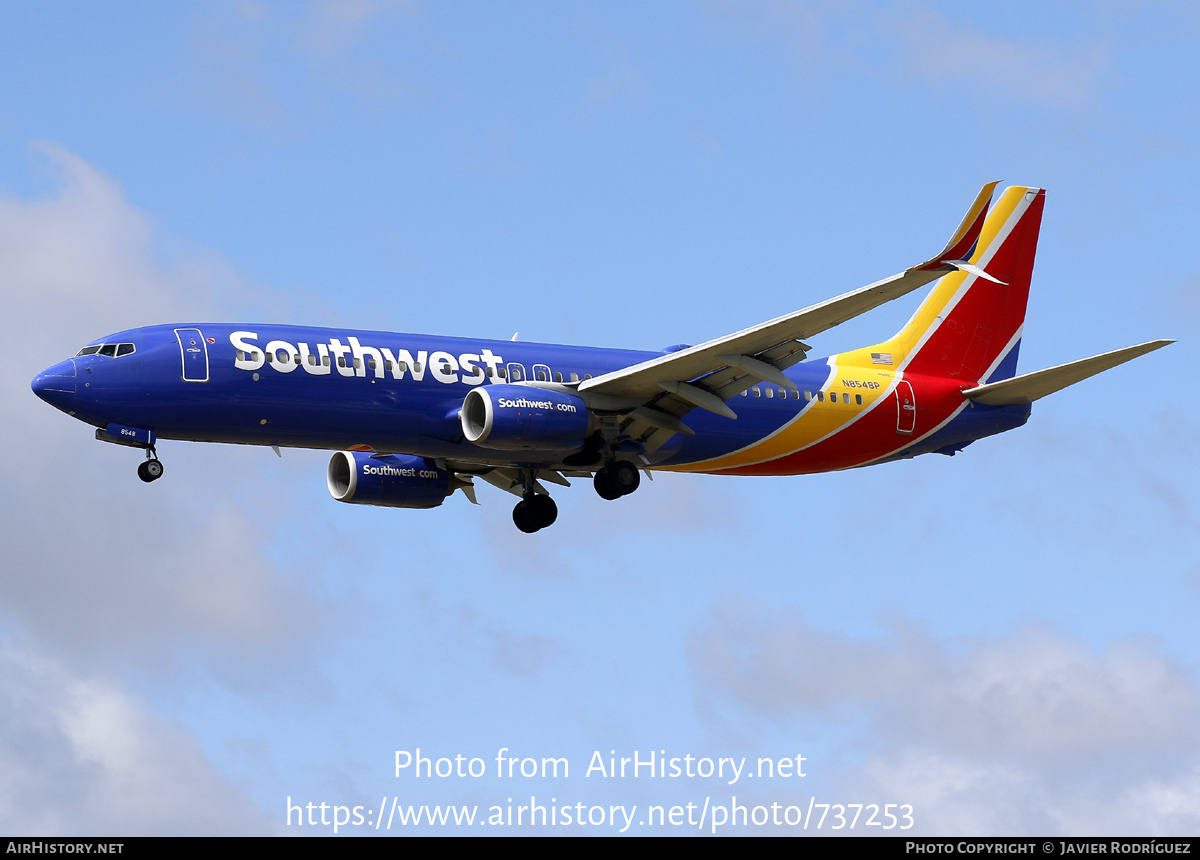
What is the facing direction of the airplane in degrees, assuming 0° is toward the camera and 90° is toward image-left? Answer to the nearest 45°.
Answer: approximately 45°
